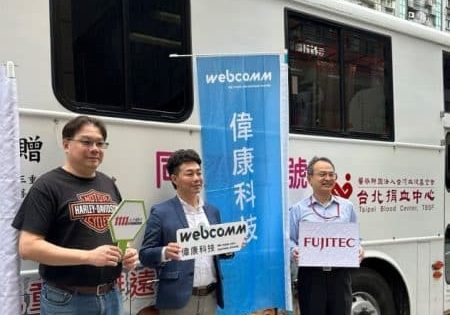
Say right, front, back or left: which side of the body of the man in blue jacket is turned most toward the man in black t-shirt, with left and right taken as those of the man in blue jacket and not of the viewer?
right

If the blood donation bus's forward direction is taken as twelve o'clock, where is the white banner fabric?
The white banner fabric is roughly at 6 o'clock from the blood donation bus.

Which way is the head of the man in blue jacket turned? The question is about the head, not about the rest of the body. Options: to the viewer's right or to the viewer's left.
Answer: to the viewer's right

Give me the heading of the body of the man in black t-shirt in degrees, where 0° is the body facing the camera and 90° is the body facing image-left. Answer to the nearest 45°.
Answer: approximately 315°

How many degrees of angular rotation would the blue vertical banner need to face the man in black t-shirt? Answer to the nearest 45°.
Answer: approximately 45° to its right

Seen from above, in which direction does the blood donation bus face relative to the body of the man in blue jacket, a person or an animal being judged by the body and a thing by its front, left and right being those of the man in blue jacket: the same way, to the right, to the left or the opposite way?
to the left

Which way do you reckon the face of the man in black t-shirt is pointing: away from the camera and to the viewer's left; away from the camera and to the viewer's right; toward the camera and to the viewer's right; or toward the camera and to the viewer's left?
toward the camera and to the viewer's right

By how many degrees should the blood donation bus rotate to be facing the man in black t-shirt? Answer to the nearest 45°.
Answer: approximately 180°

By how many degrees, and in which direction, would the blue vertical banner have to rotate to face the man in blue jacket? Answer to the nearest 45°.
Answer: approximately 45° to its right

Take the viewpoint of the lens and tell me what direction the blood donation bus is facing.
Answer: facing away from the viewer and to the right of the viewer

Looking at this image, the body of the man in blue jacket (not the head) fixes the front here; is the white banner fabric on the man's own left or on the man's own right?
on the man's own right
